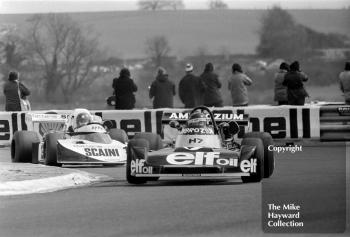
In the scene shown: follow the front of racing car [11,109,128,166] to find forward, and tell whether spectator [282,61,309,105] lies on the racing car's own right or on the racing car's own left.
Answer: on the racing car's own left

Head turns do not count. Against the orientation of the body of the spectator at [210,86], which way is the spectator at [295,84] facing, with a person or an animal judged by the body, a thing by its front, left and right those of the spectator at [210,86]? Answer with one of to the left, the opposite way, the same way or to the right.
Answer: the same way

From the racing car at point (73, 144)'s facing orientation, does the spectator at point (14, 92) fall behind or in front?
behind

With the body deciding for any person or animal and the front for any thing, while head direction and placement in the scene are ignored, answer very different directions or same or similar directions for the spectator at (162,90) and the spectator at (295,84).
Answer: same or similar directions

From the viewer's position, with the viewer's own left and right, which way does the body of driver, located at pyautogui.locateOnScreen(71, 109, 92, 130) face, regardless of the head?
facing the viewer and to the right of the viewer

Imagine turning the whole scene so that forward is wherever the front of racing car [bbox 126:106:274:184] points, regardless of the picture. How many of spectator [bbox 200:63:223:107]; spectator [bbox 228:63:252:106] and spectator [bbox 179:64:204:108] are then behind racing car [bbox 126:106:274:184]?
3

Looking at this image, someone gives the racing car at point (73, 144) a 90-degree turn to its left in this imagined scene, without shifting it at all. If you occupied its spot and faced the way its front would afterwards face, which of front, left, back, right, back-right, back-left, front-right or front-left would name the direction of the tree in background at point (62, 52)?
front-left

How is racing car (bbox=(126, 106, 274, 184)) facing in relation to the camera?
toward the camera
